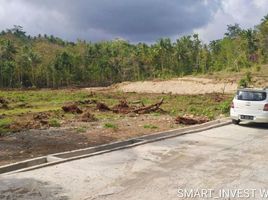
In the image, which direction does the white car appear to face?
away from the camera

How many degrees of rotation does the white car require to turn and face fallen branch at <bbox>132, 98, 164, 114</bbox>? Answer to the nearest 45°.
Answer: approximately 45° to its left
